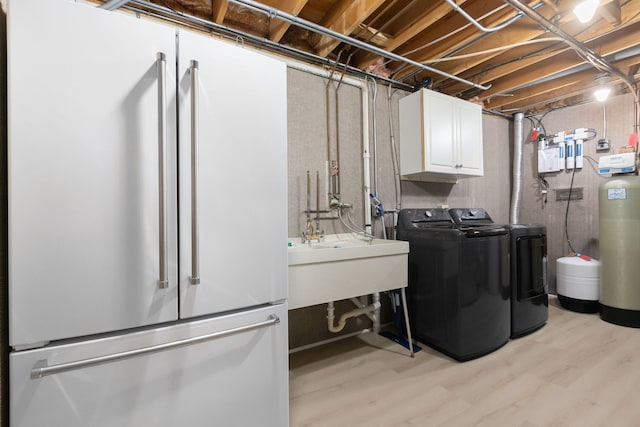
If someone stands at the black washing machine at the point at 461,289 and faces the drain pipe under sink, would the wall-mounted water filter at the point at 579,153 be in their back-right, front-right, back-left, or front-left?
back-right

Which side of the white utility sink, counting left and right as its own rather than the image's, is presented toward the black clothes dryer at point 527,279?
left

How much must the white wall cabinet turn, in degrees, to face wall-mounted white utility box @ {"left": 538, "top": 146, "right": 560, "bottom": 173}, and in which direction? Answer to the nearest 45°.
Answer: approximately 90° to its left

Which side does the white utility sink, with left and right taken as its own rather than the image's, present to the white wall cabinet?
left

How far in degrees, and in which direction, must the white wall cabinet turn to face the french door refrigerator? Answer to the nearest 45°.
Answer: approximately 45° to its right

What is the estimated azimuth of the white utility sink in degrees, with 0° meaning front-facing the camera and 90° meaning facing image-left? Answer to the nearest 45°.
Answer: approximately 315°

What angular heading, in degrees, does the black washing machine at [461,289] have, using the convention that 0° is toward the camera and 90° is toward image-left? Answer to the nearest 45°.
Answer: approximately 315°

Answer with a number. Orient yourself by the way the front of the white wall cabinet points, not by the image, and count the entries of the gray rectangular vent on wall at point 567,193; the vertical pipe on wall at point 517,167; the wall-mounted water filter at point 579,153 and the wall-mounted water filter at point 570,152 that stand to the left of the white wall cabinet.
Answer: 4

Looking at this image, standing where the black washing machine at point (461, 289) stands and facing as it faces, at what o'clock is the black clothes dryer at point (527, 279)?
the black clothes dryer at point (527, 279) is roughly at 9 o'clock from the black washing machine at point (461, 289).
